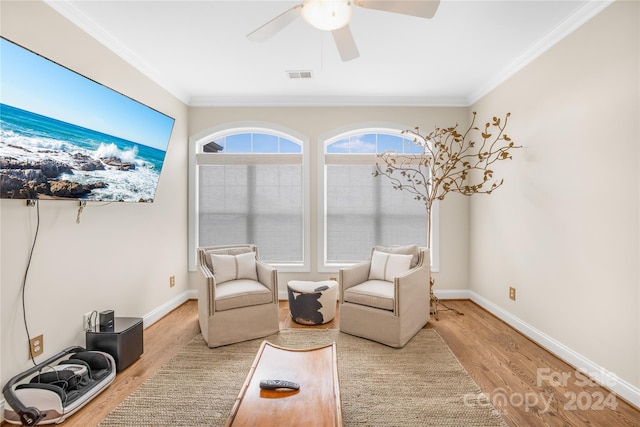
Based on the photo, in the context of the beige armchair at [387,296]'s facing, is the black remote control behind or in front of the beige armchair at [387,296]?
in front

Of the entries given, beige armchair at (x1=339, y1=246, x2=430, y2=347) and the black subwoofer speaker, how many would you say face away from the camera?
0

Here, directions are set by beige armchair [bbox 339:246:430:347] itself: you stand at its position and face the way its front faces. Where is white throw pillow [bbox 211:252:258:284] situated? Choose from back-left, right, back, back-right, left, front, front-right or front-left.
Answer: front-right

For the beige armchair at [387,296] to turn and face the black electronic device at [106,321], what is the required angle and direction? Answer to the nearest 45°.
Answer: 0° — it already faces it

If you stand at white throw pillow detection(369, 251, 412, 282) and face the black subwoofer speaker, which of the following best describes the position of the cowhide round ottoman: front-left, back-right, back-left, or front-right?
front-right

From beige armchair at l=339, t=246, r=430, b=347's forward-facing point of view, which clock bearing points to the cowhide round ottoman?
The cowhide round ottoman is roughly at 2 o'clock from the beige armchair.

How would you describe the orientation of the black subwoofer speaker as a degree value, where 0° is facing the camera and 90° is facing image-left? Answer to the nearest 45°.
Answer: approximately 315°

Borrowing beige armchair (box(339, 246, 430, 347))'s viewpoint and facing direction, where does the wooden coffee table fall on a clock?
The wooden coffee table is roughly at 11 o'clock from the beige armchair.

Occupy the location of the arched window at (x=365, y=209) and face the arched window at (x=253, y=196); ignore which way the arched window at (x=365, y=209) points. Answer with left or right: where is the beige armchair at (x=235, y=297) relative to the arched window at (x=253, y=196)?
left

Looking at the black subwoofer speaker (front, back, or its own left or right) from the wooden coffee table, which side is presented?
front

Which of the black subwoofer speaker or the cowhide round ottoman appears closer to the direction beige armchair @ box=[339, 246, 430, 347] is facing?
the black subwoofer speaker

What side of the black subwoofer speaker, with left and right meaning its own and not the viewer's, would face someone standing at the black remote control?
front

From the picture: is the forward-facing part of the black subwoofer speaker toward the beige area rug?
yes
